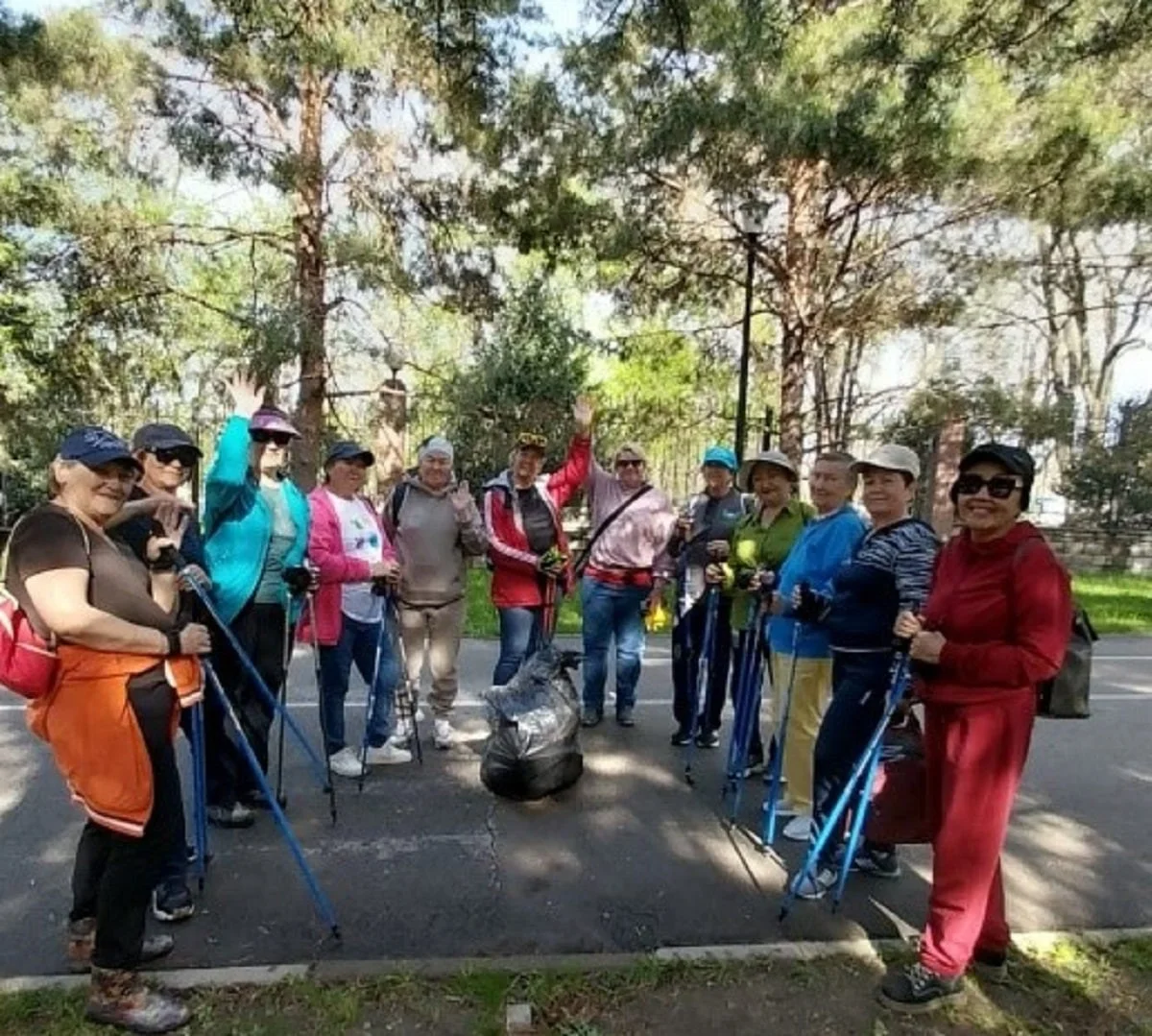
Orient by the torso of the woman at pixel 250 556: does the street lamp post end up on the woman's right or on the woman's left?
on the woman's left

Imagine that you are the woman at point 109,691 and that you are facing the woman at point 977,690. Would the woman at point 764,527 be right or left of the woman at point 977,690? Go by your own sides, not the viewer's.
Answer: left

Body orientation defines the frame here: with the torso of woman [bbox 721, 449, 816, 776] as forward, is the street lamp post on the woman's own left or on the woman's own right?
on the woman's own right

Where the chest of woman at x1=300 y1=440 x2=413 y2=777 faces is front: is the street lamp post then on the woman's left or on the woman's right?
on the woman's left

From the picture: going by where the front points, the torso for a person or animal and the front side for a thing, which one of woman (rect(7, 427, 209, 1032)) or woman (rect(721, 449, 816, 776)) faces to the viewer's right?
woman (rect(7, 427, 209, 1032))

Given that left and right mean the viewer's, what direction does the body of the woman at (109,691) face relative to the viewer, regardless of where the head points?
facing to the right of the viewer

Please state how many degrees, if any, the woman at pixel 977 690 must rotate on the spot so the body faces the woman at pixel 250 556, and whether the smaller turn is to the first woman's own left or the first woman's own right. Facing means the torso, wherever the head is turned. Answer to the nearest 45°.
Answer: approximately 45° to the first woman's own right

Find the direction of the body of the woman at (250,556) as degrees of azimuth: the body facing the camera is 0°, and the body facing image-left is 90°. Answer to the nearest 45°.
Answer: approximately 315°
